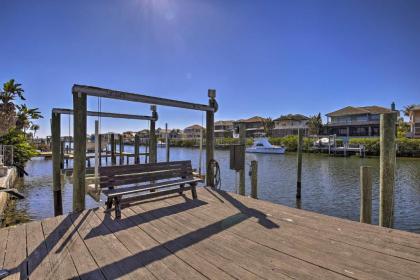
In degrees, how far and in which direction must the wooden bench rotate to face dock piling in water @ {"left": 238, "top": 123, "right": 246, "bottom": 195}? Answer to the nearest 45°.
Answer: approximately 90° to its left

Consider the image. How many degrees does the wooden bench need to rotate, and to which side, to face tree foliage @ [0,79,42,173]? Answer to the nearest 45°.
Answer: approximately 180°

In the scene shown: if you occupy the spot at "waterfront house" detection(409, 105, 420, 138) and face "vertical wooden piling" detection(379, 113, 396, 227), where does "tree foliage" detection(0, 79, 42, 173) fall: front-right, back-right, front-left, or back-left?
front-right

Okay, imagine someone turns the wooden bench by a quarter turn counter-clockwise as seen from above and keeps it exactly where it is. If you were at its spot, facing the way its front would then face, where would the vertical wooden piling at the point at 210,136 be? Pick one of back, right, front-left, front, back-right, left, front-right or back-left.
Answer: front

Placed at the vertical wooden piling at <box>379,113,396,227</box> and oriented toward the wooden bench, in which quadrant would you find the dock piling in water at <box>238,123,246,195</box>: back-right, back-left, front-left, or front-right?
front-right

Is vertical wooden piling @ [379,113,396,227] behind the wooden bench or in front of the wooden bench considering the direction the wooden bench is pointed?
in front

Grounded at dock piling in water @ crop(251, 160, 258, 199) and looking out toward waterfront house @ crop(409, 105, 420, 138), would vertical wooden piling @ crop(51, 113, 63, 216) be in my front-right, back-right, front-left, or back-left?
back-left

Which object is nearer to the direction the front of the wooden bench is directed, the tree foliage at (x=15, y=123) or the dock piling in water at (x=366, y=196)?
the dock piling in water
